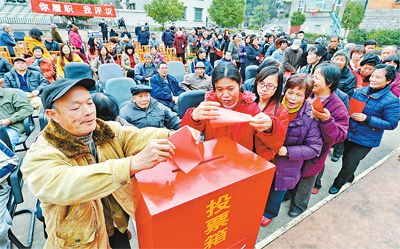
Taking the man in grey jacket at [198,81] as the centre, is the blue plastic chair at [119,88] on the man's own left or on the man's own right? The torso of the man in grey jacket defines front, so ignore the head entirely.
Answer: on the man's own right

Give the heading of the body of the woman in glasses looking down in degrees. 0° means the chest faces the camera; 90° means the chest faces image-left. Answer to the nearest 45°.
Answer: approximately 45°

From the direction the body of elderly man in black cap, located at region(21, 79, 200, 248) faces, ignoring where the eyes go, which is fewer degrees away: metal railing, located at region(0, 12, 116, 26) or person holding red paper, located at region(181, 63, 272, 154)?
the person holding red paper

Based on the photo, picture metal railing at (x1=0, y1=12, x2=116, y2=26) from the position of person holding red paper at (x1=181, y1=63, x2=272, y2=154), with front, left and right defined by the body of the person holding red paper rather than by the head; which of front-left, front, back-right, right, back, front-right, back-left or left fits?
back-right

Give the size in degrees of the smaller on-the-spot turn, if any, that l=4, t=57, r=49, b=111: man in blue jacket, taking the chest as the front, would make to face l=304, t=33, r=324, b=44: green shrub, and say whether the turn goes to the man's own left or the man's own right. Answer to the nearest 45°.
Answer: approximately 90° to the man's own left

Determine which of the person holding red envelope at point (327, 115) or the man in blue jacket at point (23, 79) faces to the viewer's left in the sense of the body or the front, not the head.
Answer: the person holding red envelope

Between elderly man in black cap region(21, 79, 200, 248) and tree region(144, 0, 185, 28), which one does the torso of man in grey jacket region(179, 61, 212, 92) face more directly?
the elderly man in black cap

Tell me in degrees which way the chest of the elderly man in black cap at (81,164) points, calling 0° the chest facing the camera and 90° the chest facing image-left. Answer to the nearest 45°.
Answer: approximately 315°

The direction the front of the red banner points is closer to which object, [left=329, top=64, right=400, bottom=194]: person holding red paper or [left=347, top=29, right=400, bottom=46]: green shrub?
the person holding red paper

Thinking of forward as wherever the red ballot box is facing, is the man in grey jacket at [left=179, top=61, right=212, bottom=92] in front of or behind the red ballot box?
behind

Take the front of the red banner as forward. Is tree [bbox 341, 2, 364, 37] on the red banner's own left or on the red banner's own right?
on the red banner's own left
